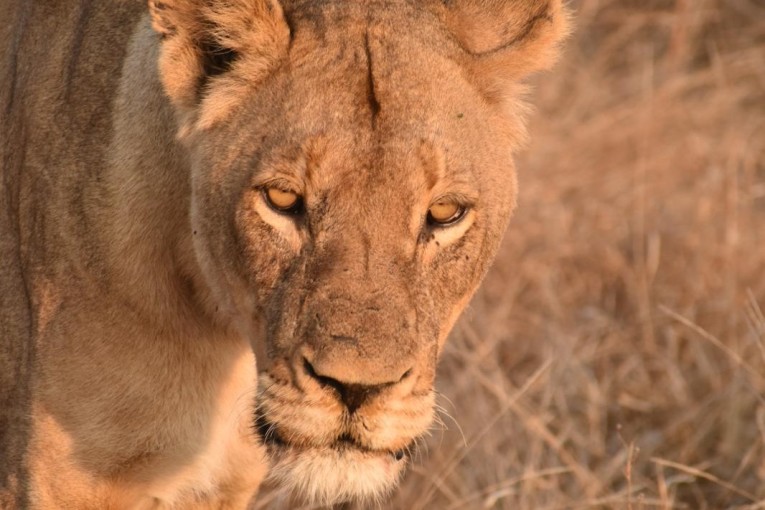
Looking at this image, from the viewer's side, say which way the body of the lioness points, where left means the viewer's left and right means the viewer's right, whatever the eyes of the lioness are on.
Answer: facing the viewer and to the right of the viewer
